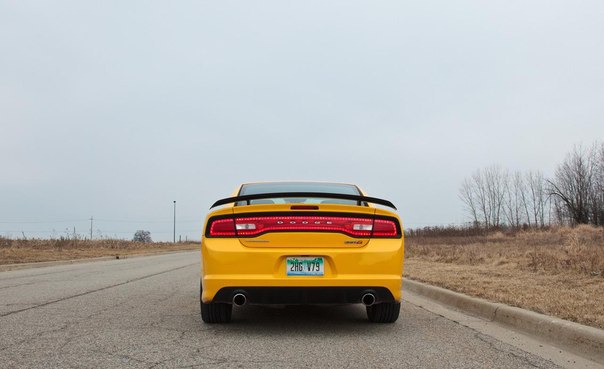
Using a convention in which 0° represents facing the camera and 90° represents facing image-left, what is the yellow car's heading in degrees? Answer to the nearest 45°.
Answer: approximately 180°
